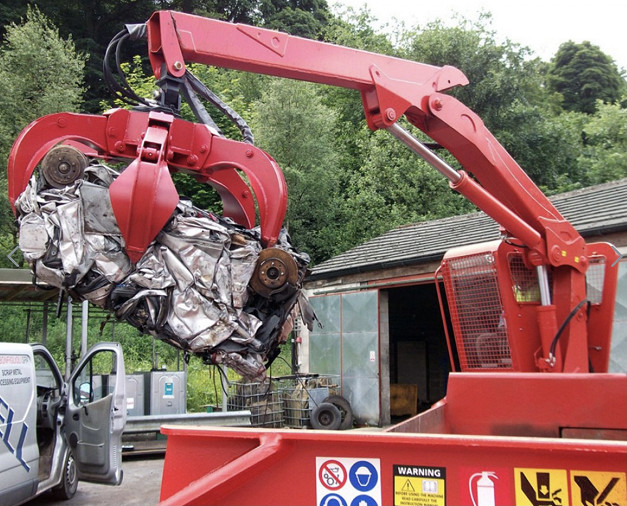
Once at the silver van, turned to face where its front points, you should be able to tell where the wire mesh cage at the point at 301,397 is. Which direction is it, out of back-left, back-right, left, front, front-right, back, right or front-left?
front

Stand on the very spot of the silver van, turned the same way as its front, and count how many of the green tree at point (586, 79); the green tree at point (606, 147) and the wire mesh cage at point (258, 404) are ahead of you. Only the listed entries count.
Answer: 3

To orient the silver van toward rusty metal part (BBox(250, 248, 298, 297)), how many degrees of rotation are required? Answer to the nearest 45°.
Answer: approximately 135° to its right

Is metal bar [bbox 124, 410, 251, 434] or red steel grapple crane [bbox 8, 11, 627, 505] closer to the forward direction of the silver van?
the metal bar

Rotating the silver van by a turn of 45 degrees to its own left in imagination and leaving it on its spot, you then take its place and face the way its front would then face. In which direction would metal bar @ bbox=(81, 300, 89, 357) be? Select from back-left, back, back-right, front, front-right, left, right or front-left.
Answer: front

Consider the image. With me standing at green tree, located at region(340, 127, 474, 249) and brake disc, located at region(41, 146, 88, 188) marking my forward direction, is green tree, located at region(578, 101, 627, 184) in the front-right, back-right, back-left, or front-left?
back-left

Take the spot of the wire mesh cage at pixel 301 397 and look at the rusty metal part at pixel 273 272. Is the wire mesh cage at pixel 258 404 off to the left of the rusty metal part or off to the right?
right

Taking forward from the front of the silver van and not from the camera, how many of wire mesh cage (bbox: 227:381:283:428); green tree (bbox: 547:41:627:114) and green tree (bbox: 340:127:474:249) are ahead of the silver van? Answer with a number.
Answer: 3

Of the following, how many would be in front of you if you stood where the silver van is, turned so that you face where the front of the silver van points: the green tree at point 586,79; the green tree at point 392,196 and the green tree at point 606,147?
3

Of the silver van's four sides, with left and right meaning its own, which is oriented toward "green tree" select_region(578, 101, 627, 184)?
front

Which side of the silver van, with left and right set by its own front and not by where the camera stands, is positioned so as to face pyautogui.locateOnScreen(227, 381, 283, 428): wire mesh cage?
front

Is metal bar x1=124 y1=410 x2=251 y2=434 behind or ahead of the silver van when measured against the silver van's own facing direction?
ahead

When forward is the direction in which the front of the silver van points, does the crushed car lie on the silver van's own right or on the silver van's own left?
on the silver van's own right
